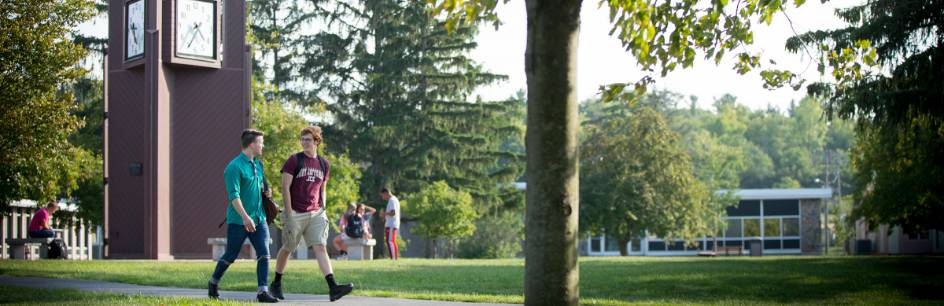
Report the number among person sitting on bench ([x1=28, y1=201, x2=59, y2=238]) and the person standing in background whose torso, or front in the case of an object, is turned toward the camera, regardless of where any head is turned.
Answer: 0

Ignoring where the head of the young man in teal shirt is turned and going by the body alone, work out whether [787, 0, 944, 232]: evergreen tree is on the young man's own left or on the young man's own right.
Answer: on the young man's own left

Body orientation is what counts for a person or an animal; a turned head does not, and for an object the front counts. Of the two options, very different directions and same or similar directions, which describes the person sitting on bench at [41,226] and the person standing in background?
very different directions

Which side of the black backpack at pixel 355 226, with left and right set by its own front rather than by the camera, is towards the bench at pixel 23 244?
right

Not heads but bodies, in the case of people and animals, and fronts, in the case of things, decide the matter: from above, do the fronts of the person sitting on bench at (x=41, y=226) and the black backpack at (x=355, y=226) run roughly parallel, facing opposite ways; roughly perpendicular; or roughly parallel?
roughly perpendicular

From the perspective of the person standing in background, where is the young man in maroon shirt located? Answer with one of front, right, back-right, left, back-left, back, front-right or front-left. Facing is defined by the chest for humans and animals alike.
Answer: left

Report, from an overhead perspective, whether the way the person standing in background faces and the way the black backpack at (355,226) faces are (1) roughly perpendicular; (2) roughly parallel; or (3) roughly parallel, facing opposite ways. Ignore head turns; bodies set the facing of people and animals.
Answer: roughly perpendicular

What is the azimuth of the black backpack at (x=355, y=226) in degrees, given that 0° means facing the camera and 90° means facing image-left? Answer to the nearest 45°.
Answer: approximately 0°

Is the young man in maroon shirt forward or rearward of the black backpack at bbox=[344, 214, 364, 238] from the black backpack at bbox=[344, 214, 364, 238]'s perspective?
forward

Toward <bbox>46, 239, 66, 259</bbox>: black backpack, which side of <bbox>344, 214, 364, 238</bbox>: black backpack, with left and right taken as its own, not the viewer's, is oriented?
right

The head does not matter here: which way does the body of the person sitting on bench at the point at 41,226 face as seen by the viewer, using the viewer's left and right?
facing to the right of the viewer

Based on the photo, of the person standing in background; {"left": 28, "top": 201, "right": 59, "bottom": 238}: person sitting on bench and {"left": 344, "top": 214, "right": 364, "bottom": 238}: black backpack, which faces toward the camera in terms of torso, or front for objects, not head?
the black backpack
